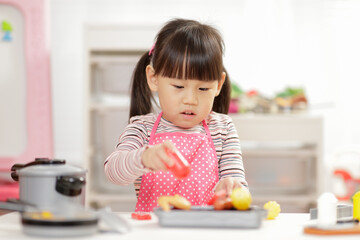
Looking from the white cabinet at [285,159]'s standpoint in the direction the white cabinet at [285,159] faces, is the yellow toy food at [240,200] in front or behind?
in front

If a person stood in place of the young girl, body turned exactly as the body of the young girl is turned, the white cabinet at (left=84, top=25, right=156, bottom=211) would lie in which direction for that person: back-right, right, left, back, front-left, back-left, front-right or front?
back

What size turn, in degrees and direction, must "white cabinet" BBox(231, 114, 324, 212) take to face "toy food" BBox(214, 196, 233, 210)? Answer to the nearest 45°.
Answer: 0° — it already faces it

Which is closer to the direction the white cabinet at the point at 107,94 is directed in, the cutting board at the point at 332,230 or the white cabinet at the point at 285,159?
the cutting board

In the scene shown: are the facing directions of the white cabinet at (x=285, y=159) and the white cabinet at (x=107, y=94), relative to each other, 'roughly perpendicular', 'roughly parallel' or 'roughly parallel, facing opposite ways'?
roughly parallel

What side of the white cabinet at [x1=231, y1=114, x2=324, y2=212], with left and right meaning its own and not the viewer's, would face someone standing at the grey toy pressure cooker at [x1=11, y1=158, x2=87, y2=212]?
front

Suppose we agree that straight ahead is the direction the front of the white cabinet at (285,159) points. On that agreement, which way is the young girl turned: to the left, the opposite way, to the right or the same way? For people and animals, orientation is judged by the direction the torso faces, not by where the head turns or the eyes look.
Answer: the same way

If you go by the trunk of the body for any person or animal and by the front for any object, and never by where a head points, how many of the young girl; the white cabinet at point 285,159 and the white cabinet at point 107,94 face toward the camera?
3

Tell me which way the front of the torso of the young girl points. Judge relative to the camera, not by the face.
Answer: toward the camera

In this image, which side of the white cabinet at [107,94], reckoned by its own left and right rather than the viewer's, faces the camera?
front

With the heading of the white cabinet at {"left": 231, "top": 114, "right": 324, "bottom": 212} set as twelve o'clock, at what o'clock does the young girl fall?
The young girl is roughly at 12 o'clock from the white cabinet.

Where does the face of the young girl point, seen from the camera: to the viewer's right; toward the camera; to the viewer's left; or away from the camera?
toward the camera

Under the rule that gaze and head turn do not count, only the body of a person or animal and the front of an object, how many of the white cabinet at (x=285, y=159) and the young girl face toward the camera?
2

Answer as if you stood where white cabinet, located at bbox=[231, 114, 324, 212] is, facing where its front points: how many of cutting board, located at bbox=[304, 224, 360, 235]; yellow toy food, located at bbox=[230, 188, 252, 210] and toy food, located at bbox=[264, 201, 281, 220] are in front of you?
3

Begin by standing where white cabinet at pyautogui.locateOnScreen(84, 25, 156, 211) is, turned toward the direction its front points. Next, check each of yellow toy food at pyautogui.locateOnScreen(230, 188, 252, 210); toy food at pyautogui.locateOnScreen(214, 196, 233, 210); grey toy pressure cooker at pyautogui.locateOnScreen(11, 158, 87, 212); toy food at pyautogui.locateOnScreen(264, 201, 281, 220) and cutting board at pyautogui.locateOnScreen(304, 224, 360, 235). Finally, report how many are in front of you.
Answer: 5

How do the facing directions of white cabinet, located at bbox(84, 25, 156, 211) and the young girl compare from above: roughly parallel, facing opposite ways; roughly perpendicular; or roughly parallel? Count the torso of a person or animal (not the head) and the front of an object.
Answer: roughly parallel

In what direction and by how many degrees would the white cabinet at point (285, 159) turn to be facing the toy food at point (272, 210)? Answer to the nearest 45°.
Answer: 0° — it already faces it

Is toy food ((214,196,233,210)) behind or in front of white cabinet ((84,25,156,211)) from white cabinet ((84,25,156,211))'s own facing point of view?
in front
